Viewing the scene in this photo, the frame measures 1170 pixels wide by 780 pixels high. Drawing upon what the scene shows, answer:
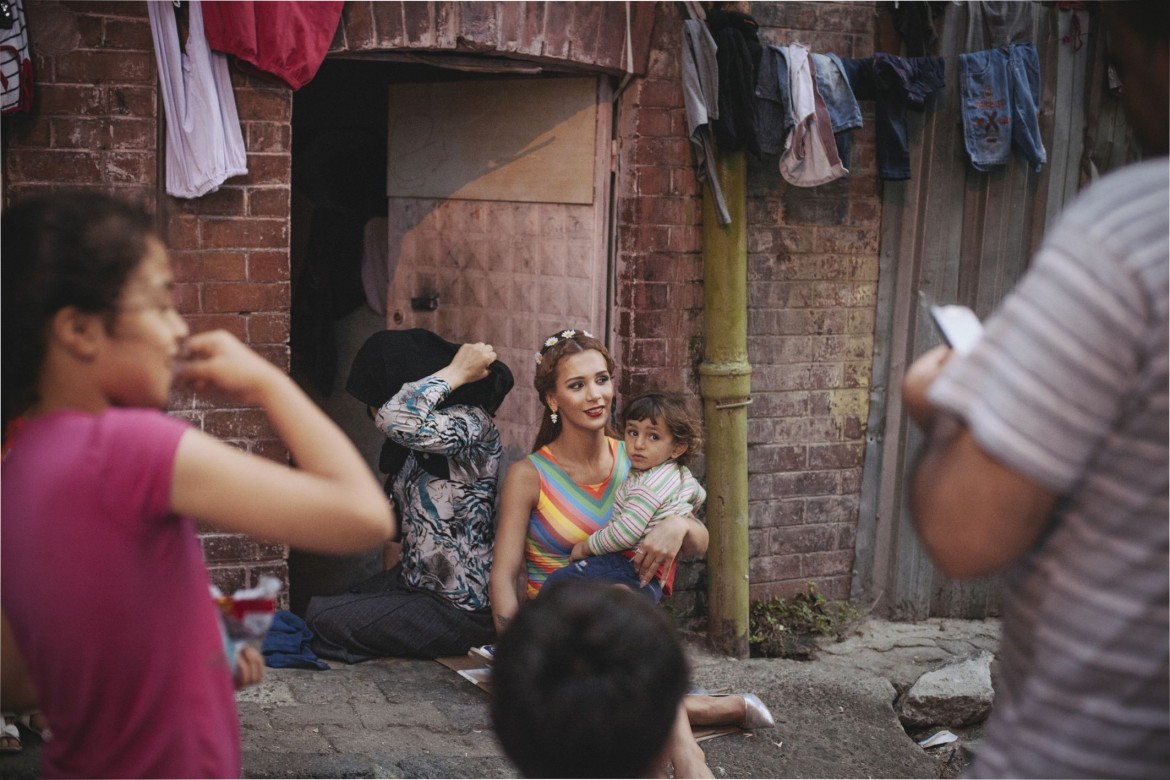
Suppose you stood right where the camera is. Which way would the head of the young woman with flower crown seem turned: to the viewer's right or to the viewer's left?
to the viewer's right

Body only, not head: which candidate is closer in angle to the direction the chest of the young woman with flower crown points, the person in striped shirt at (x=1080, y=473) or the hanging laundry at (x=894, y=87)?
the person in striped shirt

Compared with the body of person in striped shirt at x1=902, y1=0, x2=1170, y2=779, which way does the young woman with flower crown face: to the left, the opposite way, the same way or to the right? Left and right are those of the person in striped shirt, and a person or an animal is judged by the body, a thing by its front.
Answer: the opposite way

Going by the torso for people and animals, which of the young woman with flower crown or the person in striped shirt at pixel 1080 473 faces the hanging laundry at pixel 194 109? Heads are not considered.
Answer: the person in striped shirt

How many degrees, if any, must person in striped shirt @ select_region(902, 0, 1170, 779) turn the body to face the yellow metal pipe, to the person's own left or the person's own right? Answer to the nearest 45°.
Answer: approximately 45° to the person's own right

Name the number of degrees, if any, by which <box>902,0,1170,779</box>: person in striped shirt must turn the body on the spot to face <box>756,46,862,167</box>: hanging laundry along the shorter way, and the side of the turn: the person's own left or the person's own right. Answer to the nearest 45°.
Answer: approximately 45° to the person's own right

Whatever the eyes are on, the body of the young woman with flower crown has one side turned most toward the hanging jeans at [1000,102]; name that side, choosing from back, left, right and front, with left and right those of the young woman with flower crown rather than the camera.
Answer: left

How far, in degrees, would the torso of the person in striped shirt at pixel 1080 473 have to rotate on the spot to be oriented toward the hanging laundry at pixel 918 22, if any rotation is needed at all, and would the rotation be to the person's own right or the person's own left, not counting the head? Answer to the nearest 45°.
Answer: approximately 45° to the person's own right

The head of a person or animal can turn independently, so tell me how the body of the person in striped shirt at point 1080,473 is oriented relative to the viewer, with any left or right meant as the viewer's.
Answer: facing away from the viewer and to the left of the viewer

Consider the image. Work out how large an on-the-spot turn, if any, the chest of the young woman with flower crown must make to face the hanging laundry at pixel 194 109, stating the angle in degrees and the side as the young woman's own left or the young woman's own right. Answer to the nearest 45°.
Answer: approximately 135° to the young woman's own right

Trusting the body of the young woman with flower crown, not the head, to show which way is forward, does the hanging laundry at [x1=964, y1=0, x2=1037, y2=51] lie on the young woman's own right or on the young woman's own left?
on the young woman's own left
